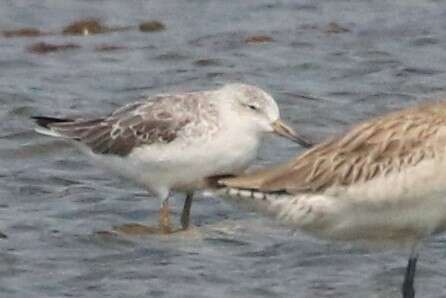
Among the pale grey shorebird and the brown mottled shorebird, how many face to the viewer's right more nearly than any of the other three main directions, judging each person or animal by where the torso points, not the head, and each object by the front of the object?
2

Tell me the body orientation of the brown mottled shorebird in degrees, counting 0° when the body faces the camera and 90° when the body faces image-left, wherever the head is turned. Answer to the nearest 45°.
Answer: approximately 270°

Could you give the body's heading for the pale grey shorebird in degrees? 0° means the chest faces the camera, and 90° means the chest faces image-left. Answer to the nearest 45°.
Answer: approximately 270°

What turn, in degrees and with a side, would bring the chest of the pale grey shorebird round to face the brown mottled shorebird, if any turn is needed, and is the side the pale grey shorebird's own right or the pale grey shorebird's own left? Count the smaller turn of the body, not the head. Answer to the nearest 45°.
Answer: approximately 45° to the pale grey shorebird's own right

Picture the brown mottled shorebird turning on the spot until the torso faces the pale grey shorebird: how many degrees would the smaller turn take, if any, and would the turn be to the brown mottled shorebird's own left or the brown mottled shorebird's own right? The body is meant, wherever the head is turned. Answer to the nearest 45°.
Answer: approximately 135° to the brown mottled shorebird's own left
